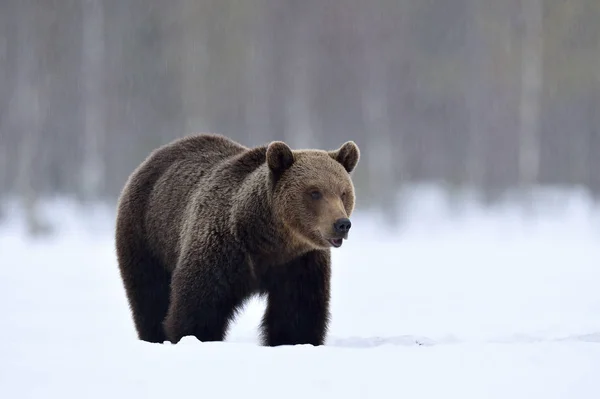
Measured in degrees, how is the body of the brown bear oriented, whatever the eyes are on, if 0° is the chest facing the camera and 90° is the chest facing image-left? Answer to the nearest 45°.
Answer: approximately 315°
